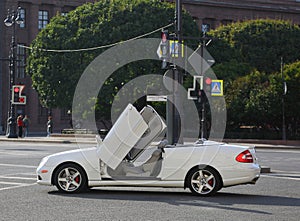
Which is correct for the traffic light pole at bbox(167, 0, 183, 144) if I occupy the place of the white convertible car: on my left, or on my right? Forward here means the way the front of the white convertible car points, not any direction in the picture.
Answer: on my right

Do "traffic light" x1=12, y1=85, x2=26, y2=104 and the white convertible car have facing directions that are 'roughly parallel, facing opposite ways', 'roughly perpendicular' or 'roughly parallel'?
roughly perpendicular

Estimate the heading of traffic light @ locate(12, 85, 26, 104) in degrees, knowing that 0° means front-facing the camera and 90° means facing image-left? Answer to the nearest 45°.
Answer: approximately 0°

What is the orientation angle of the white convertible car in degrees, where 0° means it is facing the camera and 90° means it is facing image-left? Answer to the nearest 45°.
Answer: approximately 90°

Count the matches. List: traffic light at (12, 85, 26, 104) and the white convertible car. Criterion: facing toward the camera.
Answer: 1
